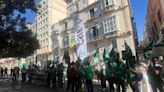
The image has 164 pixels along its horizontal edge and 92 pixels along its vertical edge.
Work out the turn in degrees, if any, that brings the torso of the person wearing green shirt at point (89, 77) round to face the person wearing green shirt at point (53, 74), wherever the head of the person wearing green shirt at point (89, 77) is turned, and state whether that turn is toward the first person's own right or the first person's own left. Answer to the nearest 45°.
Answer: approximately 45° to the first person's own left

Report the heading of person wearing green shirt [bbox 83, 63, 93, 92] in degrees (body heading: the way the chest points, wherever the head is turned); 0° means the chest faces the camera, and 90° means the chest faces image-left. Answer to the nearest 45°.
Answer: approximately 180°

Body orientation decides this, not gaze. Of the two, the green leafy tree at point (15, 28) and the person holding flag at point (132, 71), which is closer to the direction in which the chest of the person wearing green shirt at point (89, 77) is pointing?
the green leafy tree

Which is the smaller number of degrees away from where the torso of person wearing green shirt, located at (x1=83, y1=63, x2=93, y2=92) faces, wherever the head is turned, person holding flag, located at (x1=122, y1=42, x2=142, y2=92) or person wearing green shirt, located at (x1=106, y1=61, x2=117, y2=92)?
the person wearing green shirt

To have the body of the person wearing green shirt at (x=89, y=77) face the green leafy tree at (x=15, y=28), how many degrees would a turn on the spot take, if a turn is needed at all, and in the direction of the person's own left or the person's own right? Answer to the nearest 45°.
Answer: approximately 45° to the person's own left

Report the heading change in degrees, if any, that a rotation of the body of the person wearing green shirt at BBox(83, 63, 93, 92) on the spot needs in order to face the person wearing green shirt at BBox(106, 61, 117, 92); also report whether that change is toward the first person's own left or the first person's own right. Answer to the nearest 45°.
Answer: approximately 90° to the first person's own right

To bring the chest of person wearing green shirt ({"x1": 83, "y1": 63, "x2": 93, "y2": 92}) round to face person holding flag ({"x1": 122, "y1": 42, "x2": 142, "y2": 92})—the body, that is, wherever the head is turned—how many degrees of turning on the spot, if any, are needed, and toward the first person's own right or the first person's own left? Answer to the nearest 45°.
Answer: approximately 135° to the first person's own right
